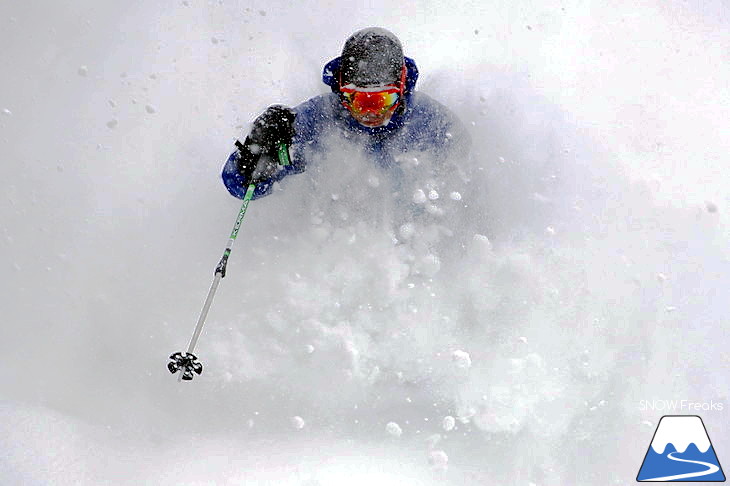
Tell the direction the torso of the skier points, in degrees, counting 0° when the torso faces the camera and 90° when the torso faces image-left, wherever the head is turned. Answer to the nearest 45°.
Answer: approximately 0°
